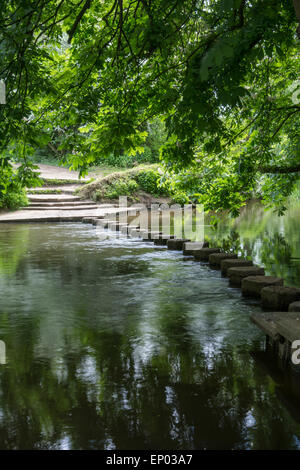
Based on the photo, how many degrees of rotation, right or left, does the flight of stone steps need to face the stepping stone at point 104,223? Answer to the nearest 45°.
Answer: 0° — it already faces it

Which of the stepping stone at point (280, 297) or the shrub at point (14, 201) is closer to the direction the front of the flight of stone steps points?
the stepping stone

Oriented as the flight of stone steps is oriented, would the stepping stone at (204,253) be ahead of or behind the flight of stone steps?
ahead

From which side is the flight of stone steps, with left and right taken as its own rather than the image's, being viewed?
front

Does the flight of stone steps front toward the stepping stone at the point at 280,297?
yes

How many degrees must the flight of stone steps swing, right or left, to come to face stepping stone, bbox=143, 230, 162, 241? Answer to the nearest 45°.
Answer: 0° — it already faces it

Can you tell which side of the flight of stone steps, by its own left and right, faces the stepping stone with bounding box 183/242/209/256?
front

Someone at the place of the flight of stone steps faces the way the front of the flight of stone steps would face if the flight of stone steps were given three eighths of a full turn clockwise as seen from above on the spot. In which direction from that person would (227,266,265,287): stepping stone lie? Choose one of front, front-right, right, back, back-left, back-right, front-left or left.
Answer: back-left

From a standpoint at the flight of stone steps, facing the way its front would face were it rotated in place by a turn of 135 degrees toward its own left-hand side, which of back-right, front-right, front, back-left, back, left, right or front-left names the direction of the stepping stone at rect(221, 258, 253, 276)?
back-right

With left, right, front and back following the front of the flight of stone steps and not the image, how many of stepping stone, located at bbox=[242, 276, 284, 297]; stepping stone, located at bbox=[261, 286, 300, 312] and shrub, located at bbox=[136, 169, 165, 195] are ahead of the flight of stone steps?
2
